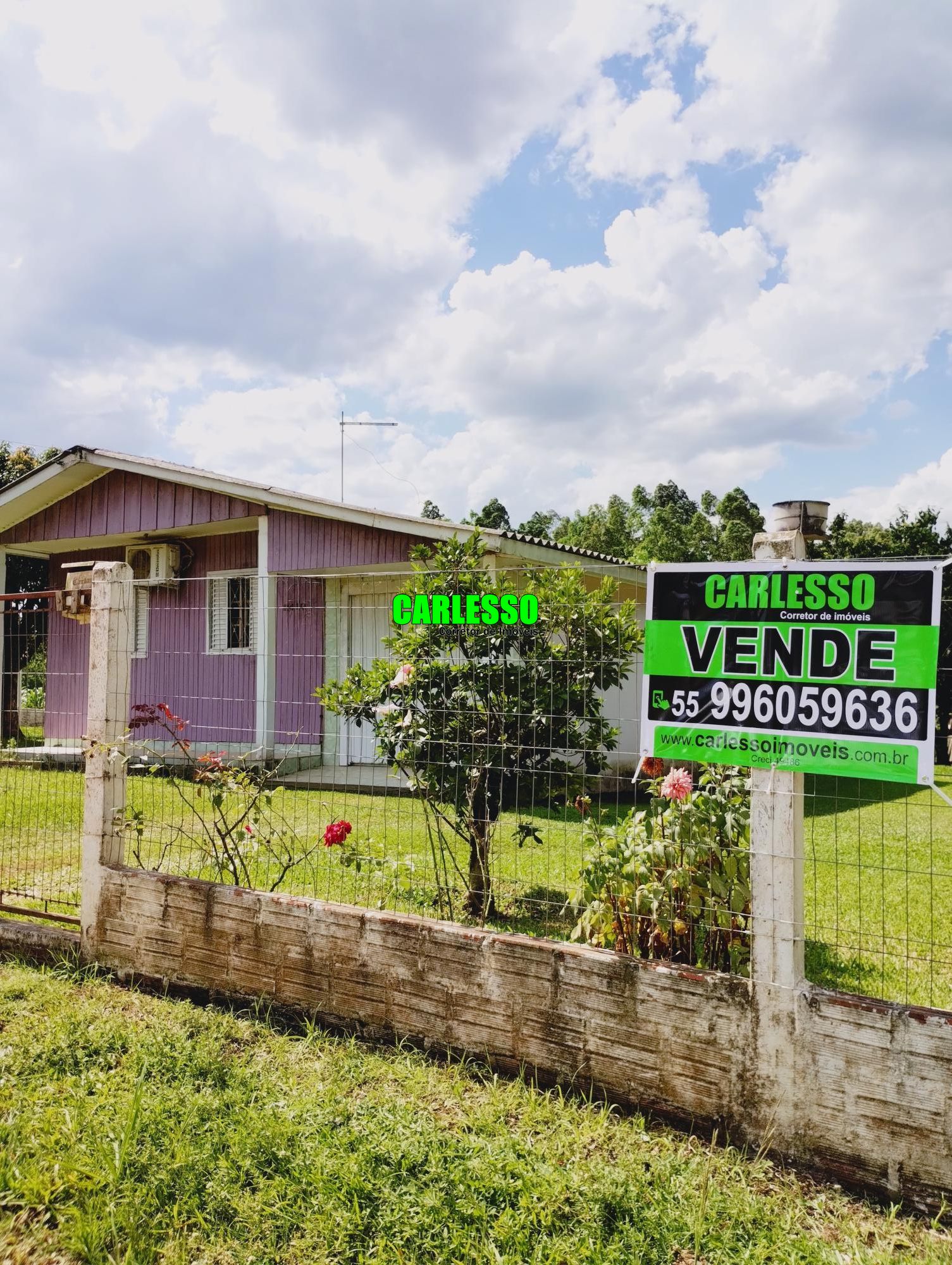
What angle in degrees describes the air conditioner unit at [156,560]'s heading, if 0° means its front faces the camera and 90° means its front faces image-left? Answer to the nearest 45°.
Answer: approximately 45°

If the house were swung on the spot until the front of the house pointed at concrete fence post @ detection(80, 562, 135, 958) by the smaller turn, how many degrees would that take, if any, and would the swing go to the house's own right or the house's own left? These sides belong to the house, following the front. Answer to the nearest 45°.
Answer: approximately 45° to the house's own left

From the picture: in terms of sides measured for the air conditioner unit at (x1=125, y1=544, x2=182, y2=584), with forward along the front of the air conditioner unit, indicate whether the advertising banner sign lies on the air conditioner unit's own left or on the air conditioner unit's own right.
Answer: on the air conditioner unit's own left

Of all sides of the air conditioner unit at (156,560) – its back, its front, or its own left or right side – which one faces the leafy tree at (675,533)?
back

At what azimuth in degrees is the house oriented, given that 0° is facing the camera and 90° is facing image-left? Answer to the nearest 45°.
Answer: approximately 45°

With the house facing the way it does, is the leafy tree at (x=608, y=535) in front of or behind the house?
behind

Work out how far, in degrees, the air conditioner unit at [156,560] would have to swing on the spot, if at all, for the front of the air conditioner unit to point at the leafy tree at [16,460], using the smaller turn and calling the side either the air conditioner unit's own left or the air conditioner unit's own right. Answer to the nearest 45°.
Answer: approximately 135° to the air conditioner unit's own right
